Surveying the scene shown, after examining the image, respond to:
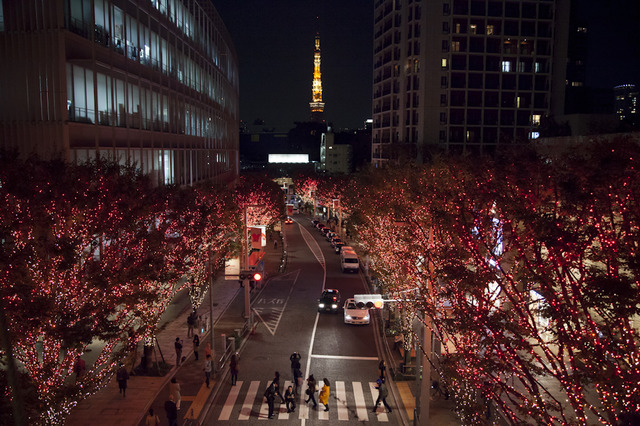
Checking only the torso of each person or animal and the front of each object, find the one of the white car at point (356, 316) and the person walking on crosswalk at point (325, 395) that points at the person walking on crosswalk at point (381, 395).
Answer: the white car

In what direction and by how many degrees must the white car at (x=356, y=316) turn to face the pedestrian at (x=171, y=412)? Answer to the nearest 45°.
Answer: approximately 45° to its right

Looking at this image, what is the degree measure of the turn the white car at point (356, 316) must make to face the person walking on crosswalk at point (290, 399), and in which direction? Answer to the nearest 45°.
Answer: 0° — it already faces them

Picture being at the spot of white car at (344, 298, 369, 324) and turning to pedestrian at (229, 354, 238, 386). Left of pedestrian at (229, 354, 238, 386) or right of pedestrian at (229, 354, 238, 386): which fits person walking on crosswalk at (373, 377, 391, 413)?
left

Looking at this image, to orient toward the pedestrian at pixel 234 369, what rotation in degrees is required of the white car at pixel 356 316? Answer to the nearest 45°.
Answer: approximately 45° to its right

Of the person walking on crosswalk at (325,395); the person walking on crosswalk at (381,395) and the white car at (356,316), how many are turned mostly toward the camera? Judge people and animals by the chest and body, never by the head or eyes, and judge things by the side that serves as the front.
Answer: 1

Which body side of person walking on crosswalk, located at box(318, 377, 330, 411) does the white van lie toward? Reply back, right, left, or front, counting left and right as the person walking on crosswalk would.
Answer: right

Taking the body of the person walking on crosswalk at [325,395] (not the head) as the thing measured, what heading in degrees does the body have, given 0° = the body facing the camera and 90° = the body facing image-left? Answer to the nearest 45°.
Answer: approximately 90°

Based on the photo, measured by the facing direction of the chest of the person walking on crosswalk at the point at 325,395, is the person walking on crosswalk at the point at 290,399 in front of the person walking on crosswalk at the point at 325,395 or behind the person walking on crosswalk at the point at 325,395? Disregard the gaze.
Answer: in front

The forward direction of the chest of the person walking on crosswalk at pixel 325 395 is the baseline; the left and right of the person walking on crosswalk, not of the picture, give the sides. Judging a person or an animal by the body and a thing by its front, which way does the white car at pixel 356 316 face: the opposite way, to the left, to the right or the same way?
to the left
